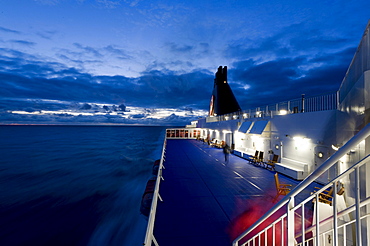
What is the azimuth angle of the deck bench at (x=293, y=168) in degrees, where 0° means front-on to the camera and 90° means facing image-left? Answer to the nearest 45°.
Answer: approximately 45°
